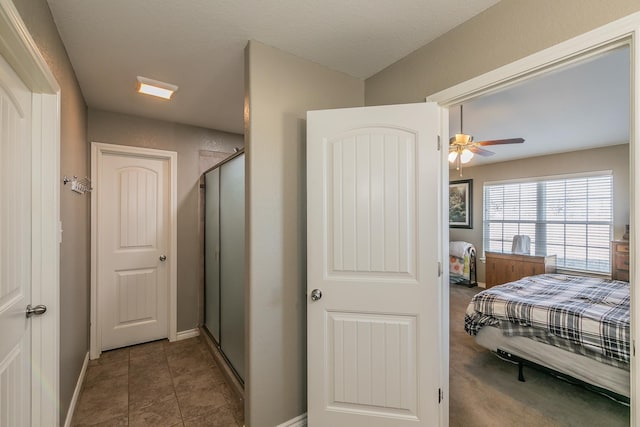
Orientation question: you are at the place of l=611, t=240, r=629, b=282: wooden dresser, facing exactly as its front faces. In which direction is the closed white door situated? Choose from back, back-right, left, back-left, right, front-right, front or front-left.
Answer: front-right

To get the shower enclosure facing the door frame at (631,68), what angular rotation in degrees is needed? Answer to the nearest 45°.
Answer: approximately 135° to its left

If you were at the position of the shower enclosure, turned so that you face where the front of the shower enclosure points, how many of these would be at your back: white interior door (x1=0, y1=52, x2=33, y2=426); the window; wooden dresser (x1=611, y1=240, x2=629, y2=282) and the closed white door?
2

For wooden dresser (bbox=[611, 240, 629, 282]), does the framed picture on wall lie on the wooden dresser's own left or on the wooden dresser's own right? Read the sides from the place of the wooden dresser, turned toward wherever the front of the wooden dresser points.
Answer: on the wooden dresser's own right

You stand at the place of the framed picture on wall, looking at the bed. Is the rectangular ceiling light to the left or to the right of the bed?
right

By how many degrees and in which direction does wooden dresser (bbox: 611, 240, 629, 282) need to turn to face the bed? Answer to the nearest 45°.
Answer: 0° — it already faces it

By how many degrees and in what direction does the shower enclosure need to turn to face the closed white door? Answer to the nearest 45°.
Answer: approximately 45° to its right

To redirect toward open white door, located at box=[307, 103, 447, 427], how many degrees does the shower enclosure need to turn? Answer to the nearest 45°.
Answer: approximately 135° to its left

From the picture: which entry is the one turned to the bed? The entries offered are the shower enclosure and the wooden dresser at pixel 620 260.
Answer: the wooden dresser

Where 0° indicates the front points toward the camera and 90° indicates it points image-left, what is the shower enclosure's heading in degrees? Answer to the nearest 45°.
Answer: approximately 90°
